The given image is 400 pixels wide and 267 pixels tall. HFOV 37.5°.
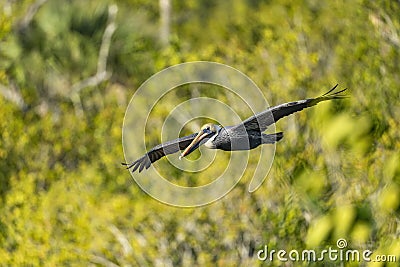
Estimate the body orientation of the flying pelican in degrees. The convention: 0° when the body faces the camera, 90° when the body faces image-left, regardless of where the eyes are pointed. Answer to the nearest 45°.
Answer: approximately 45°
